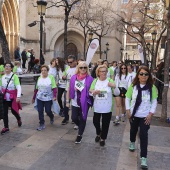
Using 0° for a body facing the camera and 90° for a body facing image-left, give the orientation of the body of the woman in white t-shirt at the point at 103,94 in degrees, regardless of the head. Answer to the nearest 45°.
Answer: approximately 0°

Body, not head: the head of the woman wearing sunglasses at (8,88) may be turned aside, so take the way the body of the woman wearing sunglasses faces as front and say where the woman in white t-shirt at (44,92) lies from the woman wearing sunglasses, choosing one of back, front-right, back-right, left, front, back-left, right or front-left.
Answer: back-left

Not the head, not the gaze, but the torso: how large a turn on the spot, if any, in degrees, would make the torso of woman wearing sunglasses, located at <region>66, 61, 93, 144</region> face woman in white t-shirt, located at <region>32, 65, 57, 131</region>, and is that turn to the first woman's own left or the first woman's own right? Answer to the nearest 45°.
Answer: approximately 135° to the first woman's own right

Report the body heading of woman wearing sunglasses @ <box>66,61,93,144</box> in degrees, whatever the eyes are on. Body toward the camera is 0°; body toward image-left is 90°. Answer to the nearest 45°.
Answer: approximately 0°

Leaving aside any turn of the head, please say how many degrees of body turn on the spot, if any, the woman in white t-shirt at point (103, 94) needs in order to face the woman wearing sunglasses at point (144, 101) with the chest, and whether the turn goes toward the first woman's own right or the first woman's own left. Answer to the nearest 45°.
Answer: approximately 45° to the first woman's own left

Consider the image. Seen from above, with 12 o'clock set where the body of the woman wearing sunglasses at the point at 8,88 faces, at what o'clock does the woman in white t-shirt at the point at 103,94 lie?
The woman in white t-shirt is roughly at 9 o'clock from the woman wearing sunglasses.

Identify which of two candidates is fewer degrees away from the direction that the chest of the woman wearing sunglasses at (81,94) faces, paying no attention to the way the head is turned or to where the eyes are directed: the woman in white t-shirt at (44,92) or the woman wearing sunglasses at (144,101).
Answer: the woman wearing sunglasses

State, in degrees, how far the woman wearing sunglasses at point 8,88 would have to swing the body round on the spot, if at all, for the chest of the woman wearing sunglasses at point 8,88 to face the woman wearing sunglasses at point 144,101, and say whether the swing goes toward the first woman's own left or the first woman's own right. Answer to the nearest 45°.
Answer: approximately 90° to the first woman's own left

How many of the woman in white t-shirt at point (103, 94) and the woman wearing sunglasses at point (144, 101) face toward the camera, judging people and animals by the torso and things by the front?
2
